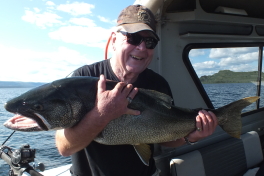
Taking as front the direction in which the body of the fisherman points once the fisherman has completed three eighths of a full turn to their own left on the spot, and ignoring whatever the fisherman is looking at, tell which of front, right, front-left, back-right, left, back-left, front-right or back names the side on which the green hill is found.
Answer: front-right

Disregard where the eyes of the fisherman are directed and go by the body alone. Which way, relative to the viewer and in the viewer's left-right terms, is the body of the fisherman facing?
facing the viewer and to the right of the viewer

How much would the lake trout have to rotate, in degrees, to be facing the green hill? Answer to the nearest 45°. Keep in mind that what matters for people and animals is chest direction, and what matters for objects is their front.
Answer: approximately 135° to its right

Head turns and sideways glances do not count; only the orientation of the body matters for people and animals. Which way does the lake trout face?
to the viewer's left

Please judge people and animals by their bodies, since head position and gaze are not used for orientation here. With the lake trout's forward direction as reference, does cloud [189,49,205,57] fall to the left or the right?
on its right
